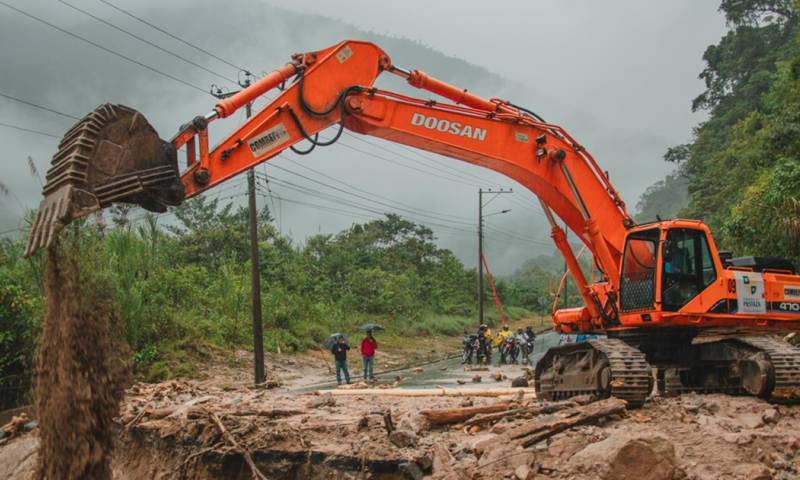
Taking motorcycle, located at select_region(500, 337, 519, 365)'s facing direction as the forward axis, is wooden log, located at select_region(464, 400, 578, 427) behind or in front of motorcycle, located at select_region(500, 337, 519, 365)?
in front

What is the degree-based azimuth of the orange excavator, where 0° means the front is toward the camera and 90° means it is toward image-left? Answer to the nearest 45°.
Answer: approximately 45°

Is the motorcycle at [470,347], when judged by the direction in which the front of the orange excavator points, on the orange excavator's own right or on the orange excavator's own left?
on the orange excavator's own right

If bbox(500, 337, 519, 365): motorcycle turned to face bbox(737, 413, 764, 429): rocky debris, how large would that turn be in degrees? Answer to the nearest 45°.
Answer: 0° — it already faces it

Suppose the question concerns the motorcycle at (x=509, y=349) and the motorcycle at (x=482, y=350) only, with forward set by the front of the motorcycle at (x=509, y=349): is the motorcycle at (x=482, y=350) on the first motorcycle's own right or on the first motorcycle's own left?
on the first motorcycle's own right

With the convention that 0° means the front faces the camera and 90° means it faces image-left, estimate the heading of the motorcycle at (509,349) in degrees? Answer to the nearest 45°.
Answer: approximately 0°

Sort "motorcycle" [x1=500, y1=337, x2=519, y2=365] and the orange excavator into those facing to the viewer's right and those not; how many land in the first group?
0
